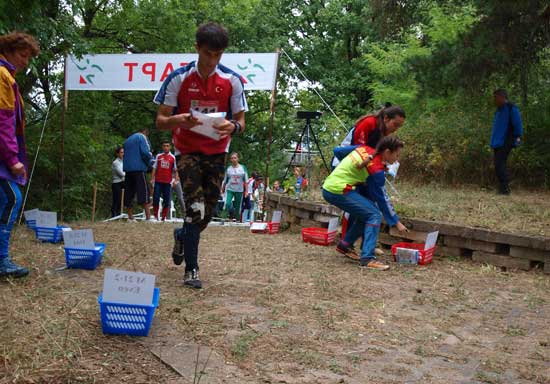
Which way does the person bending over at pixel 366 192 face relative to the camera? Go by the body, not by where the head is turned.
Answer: to the viewer's right

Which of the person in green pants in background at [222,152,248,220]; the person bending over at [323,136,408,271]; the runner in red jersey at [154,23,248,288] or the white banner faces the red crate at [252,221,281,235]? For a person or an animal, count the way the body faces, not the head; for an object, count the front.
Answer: the person in green pants in background

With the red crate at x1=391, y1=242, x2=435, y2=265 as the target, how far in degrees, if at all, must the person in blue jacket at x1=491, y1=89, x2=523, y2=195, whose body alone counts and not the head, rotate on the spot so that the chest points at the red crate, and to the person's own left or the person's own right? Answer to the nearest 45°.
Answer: approximately 45° to the person's own left

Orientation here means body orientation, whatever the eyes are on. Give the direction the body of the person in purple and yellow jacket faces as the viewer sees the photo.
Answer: to the viewer's right

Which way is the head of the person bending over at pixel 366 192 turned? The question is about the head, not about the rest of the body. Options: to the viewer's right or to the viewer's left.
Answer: to the viewer's right

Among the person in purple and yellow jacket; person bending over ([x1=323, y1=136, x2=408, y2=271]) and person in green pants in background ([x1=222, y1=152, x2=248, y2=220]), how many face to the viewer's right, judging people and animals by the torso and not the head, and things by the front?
2

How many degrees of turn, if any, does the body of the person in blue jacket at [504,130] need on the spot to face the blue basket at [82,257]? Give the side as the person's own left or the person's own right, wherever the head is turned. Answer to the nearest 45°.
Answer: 0° — they already face it

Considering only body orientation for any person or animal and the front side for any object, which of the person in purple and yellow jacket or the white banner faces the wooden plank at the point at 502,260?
the person in purple and yellow jacket

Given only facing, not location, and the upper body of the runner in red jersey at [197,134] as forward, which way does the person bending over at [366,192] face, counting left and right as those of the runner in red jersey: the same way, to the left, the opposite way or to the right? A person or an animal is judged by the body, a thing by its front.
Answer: to the left
